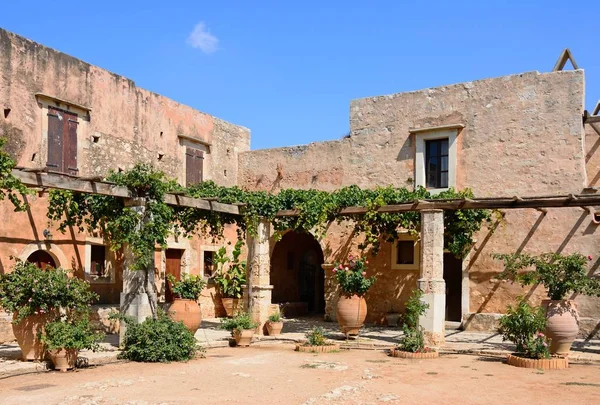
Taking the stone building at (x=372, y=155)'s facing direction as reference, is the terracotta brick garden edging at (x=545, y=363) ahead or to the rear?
ahead

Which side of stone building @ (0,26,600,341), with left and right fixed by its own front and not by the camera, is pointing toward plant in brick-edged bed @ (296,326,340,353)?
front

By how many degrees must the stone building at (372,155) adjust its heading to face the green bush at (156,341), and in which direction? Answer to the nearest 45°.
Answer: approximately 45° to its right

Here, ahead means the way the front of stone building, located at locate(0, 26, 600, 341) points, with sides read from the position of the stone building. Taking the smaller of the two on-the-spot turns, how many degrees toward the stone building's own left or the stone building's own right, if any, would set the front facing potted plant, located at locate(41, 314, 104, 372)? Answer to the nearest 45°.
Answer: approximately 45° to the stone building's own right

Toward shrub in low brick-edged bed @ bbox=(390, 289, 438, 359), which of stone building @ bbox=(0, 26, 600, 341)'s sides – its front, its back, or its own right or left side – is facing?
front

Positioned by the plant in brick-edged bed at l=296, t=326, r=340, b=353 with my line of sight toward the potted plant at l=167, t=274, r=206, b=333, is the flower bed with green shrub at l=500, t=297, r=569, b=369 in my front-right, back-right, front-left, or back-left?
back-left

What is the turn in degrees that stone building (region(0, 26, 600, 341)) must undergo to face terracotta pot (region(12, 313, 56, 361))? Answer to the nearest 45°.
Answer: approximately 45° to its right

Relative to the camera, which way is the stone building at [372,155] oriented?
toward the camera

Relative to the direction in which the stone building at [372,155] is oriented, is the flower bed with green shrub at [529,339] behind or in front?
in front
